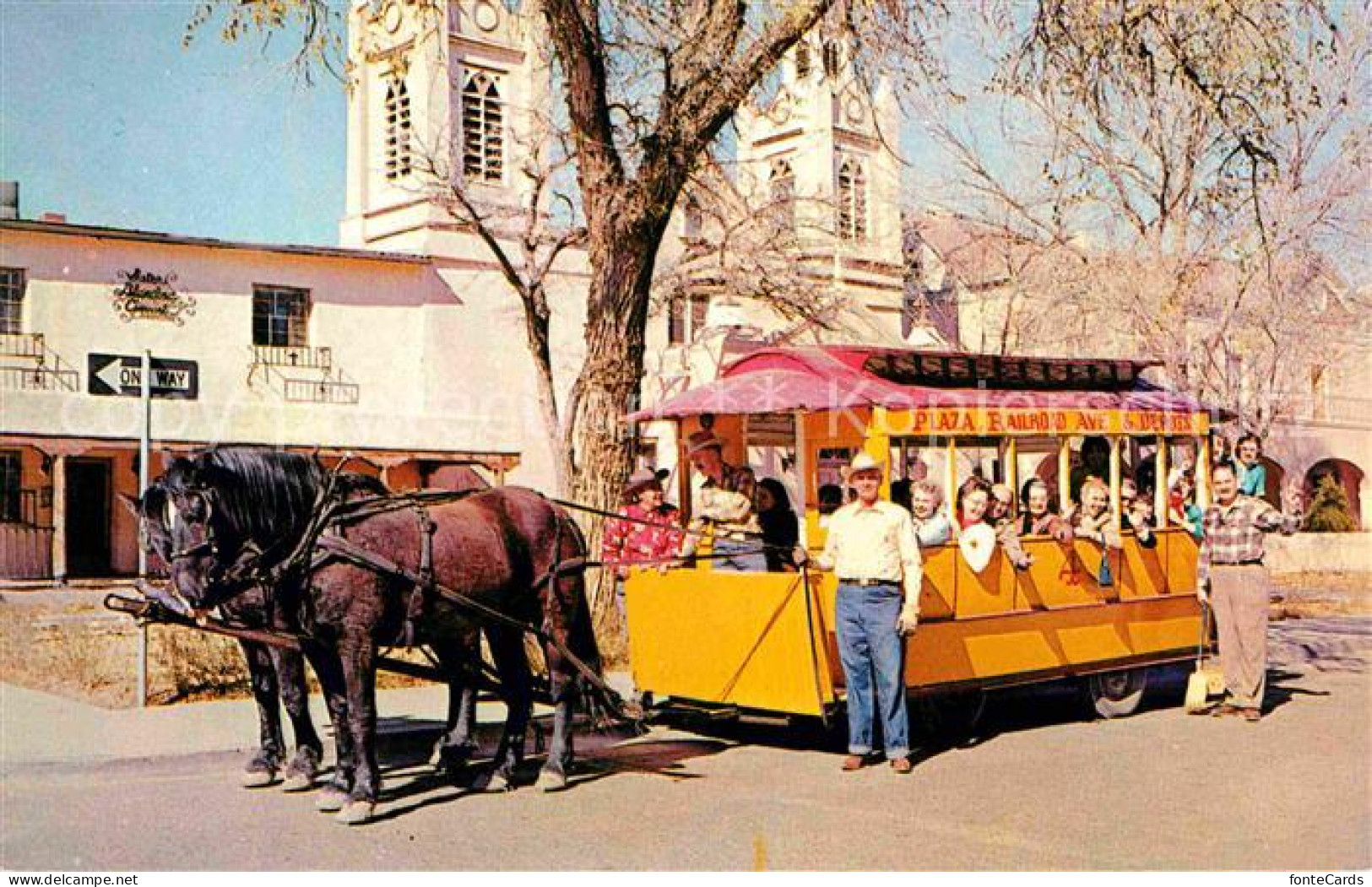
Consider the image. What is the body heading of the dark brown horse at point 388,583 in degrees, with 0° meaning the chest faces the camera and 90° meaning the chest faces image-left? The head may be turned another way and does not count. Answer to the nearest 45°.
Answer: approximately 45°

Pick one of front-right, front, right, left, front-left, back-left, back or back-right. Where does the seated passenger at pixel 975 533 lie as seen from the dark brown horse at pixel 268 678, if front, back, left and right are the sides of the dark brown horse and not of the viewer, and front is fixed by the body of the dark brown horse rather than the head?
back-left

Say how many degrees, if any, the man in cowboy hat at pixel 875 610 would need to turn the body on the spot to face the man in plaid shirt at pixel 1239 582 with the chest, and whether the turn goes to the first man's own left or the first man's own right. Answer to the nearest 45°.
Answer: approximately 135° to the first man's own left

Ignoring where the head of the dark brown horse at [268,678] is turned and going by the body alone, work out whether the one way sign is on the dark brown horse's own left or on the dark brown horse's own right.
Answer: on the dark brown horse's own right

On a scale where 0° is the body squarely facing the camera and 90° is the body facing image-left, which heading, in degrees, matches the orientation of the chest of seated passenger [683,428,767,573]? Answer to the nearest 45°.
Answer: approximately 45°

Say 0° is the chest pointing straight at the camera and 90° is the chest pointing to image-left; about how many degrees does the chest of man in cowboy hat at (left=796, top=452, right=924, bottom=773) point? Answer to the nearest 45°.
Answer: approximately 0°
